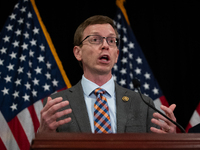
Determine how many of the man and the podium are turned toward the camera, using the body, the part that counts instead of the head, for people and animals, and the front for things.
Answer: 2

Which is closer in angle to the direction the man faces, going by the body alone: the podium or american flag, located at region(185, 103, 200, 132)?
the podium

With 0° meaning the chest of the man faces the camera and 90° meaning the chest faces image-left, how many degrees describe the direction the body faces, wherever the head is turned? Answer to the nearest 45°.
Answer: approximately 0°

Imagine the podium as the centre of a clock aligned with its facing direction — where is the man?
The man is roughly at 6 o'clock from the podium.

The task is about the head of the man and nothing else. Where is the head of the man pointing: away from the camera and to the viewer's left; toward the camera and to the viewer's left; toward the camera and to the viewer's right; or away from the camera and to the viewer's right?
toward the camera and to the viewer's right

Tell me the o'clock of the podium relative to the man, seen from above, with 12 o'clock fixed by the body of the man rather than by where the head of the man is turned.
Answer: The podium is roughly at 12 o'clock from the man.

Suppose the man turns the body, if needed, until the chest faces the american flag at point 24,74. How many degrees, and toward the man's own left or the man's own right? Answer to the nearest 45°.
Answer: approximately 135° to the man's own right

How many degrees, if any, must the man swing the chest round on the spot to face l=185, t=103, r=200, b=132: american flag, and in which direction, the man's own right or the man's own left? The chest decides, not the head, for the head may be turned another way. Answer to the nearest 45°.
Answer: approximately 135° to the man's own left

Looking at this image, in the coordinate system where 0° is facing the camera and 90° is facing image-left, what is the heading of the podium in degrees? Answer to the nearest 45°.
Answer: approximately 0°
